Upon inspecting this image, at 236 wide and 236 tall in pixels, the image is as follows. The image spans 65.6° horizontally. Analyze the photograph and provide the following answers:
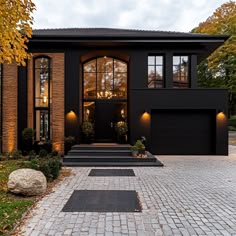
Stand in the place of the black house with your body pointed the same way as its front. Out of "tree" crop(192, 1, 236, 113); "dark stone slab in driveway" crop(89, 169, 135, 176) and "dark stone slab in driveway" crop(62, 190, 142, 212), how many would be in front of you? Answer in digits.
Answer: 2

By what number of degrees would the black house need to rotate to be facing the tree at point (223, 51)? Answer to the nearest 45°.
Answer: approximately 135° to its left

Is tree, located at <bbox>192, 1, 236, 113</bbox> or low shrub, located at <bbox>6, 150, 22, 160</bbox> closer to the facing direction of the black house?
the low shrub

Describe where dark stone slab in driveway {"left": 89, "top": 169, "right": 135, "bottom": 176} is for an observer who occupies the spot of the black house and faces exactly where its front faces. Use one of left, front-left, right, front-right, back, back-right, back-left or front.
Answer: front

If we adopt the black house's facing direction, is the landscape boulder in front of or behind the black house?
in front

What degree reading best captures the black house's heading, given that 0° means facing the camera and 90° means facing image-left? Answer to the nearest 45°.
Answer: approximately 0°

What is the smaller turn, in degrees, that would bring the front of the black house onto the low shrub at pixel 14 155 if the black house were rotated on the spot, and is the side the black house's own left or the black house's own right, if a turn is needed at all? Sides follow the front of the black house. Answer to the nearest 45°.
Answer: approximately 90° to the black house's own right

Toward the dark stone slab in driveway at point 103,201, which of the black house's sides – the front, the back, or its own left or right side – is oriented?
front
